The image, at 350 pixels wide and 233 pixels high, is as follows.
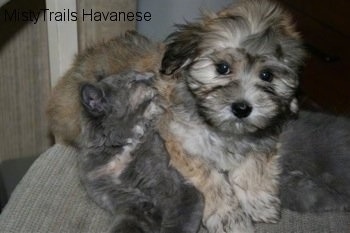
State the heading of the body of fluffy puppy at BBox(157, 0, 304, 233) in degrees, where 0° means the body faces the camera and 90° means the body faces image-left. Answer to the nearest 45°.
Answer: approximately 0°

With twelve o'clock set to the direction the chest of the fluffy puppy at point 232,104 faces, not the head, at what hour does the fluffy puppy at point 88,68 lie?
the fluffy puppy at point 88,68 is roughly at 4 o'clock from the fluffy puppy at point 232,104.

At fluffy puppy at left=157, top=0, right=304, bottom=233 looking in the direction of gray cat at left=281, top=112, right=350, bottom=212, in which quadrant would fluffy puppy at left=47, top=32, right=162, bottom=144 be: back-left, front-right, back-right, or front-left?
back-left
